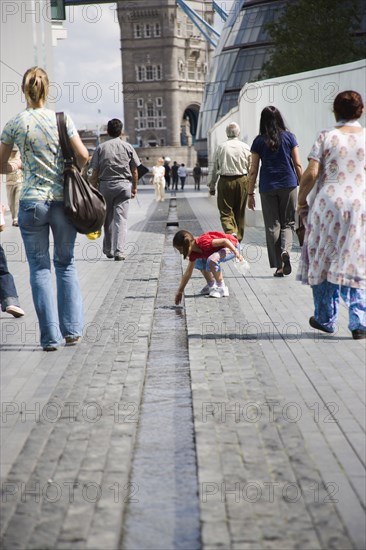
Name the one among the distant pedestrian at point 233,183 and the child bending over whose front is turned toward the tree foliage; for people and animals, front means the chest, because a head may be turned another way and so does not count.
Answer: the distant pedestrian

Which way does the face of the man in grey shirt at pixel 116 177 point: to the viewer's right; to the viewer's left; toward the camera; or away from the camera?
away from the camera

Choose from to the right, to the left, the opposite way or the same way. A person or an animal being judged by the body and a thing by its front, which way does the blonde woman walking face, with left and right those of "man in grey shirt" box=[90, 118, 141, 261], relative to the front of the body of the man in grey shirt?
the same way

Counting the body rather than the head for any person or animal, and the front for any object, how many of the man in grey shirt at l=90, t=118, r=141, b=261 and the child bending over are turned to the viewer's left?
1

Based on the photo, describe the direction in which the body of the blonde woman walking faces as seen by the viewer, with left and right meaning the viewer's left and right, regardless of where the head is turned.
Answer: facing away from the viewer

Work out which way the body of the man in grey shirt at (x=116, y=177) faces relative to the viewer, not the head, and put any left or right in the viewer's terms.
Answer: facing away from the viewer

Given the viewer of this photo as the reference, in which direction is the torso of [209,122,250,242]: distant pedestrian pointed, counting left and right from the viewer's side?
facing away from the viewer

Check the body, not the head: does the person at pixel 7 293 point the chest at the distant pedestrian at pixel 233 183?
no

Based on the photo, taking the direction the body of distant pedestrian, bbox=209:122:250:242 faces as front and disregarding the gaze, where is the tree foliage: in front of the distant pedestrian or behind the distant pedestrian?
in front

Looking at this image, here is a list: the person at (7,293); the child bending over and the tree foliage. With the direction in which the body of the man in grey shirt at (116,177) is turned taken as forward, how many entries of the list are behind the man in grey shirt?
2

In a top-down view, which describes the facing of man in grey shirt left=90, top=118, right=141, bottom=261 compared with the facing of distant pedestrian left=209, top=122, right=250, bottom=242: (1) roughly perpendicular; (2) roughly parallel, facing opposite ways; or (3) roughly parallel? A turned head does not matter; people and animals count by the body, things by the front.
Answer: roughly parallel

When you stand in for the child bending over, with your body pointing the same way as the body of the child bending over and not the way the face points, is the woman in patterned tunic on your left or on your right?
on your left

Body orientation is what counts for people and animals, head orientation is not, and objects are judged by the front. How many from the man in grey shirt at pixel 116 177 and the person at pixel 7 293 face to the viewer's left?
0

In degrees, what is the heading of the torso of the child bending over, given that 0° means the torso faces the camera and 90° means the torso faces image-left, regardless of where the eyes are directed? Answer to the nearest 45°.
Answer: approximately 90°

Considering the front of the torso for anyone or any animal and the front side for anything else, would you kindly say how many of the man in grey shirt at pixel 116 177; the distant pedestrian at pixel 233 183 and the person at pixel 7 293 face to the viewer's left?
0

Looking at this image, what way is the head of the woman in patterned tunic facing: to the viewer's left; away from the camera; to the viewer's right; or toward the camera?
away from the camera

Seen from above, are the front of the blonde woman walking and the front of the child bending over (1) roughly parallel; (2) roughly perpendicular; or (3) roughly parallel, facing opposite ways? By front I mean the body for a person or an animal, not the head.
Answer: roughly perpendicular

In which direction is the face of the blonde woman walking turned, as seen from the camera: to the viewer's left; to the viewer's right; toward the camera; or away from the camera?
away from the camera
